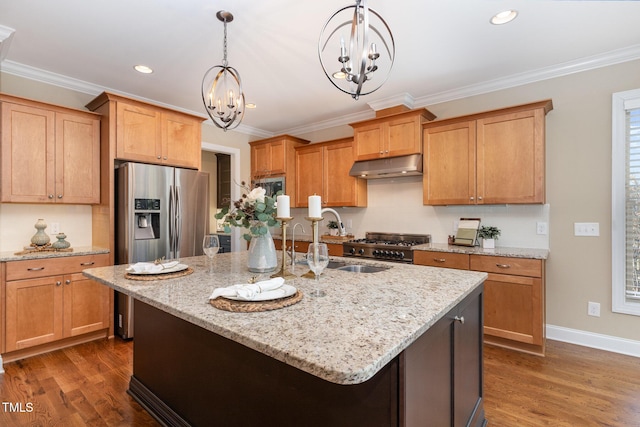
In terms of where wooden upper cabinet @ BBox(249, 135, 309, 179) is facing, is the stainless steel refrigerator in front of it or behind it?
in front

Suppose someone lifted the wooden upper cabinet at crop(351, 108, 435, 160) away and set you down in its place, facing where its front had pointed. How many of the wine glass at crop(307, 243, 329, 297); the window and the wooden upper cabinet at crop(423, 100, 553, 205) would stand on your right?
0

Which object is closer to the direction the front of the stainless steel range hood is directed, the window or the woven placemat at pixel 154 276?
the woven placemat

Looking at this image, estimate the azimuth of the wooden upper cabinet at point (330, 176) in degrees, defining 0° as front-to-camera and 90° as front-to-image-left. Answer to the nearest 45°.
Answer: approximately 45°

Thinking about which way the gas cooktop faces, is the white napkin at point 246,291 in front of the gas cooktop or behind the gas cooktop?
in front

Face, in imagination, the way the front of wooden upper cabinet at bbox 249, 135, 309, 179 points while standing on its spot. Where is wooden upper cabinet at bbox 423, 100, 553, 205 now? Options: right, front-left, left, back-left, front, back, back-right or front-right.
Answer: left

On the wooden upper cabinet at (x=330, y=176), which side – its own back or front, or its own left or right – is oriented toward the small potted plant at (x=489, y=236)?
left

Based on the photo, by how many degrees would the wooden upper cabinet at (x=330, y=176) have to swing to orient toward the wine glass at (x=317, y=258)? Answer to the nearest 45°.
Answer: approximately 45° to its left

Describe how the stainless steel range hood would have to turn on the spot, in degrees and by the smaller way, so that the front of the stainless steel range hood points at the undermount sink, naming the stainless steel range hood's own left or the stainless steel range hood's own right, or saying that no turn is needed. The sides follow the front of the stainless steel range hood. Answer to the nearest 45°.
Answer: approximately 45° to the stainless steel range hood's own left

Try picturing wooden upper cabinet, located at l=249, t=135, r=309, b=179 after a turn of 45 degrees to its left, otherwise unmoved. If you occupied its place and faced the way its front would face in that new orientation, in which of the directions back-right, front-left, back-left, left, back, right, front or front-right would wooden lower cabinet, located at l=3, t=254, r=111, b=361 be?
front-right

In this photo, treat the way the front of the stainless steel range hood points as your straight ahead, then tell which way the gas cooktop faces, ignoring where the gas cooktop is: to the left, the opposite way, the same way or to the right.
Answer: the same way

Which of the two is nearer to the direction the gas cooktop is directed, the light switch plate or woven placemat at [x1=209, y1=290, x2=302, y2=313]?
the woven placemat

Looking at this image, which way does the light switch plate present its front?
toward the camera

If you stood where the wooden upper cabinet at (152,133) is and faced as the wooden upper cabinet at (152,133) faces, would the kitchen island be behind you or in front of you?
in front

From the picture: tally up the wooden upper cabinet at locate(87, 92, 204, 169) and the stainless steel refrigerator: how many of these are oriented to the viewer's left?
0
